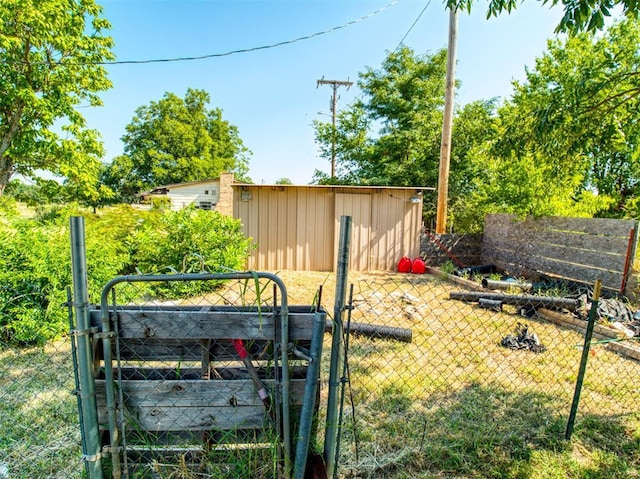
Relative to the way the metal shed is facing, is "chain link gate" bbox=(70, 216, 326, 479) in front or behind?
in front

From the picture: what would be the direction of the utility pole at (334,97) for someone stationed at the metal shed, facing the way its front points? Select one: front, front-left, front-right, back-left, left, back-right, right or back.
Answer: back

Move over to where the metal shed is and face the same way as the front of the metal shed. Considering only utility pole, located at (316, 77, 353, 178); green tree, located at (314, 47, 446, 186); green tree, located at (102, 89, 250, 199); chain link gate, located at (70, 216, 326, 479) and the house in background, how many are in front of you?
1

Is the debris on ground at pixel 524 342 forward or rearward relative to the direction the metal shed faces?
forward

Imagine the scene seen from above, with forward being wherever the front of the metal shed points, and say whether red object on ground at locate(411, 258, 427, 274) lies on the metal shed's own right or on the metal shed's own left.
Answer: on the metal shed's own left

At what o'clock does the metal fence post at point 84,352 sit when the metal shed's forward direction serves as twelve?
The metal fence post is roughly at 12 o'clock from the metal shed.

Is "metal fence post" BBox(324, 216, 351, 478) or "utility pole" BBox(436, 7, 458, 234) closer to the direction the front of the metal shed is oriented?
the metal fence post

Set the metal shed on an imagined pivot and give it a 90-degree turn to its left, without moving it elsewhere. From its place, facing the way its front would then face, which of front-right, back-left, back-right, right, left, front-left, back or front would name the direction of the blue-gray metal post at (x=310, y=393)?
right

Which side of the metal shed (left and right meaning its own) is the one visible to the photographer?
front

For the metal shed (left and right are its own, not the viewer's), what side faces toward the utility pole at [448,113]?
left

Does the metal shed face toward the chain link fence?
yes

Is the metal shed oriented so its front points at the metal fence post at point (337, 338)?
yes

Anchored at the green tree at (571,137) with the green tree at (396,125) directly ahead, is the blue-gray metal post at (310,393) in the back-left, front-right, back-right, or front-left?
back-left

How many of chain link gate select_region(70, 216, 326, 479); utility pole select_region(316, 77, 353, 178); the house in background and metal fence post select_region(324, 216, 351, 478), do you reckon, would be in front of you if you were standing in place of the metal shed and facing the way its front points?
2

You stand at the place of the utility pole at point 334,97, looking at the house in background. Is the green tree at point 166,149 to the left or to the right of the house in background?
right
